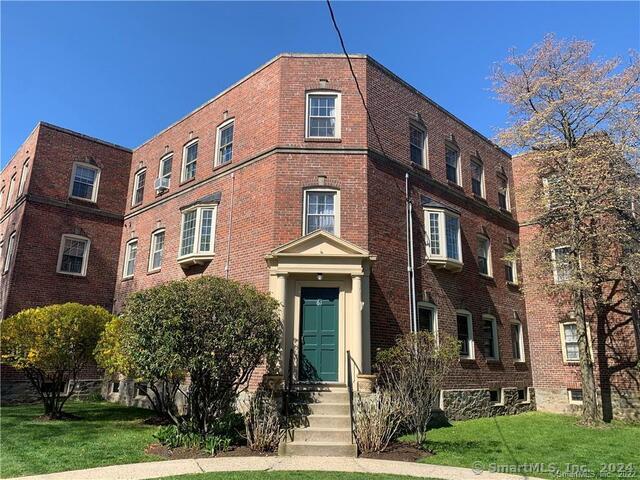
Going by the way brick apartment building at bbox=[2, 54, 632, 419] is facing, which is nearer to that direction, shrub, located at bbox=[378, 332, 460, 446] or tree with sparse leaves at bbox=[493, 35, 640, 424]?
the shrub

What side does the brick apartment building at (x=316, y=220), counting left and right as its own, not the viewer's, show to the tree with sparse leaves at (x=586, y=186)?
left

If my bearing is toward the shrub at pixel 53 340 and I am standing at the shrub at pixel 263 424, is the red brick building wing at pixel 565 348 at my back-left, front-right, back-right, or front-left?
back-right

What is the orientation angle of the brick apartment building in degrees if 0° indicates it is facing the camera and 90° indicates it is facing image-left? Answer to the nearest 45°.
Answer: approximately 0°

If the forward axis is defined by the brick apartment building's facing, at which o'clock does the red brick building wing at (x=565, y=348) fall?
The red brick building wing is roughly at 9 o'clock from the brick apartment building.
